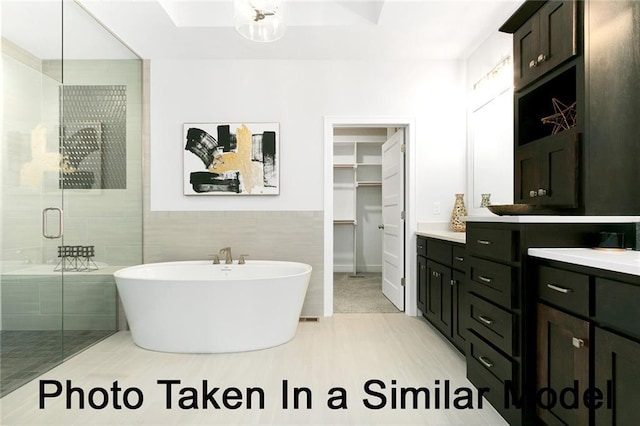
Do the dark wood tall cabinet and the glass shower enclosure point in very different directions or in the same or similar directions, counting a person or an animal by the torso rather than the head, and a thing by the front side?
very different directions

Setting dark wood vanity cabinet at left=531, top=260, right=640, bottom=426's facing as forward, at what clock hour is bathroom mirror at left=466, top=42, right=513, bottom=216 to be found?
The bathroom mirror is roughly at 4 o'clock from the dark wood vanity cabinet.

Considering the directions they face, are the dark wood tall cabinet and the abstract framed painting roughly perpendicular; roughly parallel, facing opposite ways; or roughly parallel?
roughly perpendicular

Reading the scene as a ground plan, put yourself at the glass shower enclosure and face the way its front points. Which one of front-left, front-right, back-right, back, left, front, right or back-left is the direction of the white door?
front-left

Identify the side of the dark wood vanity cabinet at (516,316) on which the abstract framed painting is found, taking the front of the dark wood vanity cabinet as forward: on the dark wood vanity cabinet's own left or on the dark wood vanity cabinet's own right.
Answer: on the dark wood vanity cabinet's own right

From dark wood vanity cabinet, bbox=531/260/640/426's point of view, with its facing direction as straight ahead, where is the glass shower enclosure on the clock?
The glass shower enclosure is roughly at 1 o'clock from the dark wood vanity cabinet.

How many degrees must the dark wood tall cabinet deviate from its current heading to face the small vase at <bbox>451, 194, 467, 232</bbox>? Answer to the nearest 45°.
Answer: approximately 90° to its right

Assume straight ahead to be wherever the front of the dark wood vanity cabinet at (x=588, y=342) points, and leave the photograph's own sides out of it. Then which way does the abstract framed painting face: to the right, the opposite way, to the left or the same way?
to the left

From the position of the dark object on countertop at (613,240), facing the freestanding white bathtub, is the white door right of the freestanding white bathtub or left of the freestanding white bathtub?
right

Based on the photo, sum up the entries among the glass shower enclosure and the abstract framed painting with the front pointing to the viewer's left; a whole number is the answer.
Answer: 0

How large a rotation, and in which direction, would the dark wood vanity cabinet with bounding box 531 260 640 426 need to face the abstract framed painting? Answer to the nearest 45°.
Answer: approximately 45° to its right

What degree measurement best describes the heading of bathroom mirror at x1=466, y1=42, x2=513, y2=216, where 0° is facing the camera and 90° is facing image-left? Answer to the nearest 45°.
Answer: approximately 45°

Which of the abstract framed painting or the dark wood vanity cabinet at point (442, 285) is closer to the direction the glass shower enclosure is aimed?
the dark wood vanity cabinet
